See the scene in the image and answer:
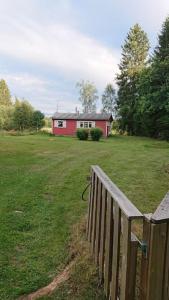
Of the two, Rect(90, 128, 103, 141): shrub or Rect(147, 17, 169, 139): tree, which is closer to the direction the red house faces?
the shrub

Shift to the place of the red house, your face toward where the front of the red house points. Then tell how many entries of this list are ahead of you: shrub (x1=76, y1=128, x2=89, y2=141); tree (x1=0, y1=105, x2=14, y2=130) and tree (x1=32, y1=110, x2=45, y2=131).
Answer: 1

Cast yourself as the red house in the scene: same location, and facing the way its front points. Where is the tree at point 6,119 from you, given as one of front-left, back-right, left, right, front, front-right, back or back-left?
back-right

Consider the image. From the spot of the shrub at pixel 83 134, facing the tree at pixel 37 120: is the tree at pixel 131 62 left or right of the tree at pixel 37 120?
right

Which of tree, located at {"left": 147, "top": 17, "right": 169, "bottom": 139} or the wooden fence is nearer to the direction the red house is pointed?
the wooden fence

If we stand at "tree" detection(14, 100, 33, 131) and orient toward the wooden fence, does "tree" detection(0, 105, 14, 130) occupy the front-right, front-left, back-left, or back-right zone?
back-right

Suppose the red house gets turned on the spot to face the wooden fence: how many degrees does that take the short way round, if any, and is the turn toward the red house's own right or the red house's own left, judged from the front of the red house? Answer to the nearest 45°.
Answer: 0° — it already faces it

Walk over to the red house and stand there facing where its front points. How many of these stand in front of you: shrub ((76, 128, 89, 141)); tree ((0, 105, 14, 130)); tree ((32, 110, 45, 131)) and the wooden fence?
2

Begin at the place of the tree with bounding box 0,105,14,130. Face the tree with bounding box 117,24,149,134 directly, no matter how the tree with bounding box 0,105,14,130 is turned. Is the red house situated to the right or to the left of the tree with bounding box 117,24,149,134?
right

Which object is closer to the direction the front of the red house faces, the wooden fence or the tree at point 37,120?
the wooden fence

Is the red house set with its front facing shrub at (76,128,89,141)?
yes

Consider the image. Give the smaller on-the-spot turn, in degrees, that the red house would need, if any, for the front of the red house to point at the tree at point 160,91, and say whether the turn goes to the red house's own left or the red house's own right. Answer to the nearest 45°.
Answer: approximately 45° to the red house's own left

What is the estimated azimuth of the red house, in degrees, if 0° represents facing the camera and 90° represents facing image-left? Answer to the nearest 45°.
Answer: approximately 0°

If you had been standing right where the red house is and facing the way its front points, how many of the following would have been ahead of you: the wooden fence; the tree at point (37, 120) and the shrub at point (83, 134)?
2

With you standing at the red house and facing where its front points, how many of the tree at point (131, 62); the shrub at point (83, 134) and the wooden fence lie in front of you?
2
